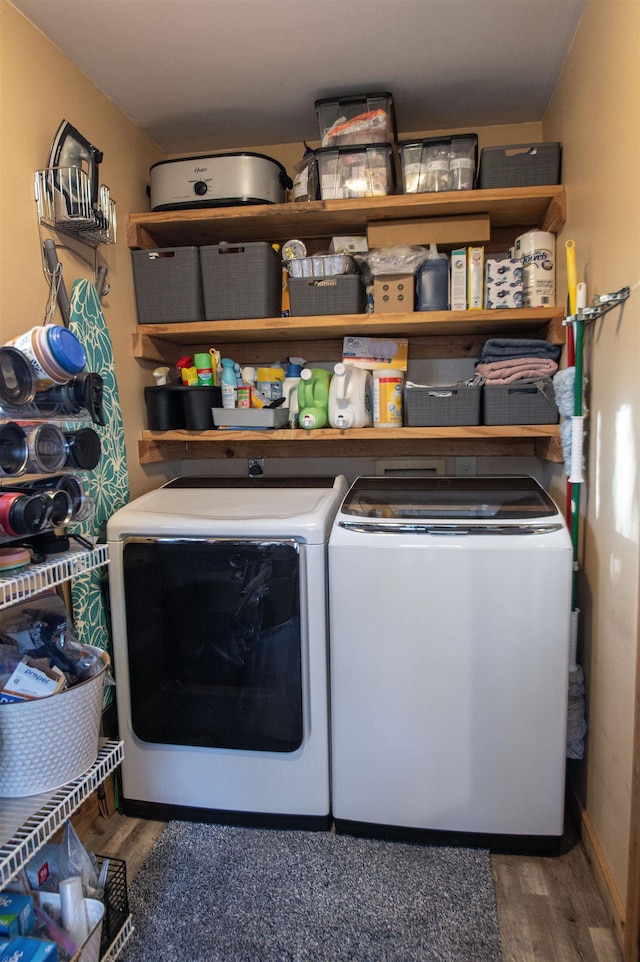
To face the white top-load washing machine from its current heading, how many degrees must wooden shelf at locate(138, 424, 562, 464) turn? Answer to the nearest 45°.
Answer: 0° — it already faces it

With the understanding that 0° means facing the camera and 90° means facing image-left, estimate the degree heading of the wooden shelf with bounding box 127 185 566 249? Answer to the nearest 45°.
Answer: approximately 0°

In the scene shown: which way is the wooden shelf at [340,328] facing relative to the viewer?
toward the camera

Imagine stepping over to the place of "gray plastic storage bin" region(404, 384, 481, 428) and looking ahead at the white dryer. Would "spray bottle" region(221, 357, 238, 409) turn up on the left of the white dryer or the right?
right

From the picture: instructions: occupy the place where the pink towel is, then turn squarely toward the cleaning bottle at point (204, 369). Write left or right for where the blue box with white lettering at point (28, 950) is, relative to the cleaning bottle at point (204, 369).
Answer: left

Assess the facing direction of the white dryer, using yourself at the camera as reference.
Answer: facing the viewer

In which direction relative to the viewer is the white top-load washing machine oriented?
toward the camera

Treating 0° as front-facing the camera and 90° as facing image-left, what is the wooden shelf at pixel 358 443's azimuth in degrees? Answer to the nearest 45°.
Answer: approximately 0°

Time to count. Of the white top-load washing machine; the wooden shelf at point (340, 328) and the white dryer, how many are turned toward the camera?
3
